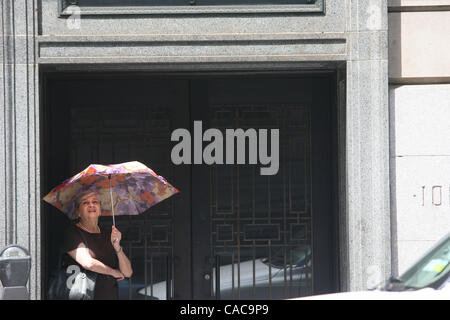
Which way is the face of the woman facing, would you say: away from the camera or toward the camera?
toward the camera

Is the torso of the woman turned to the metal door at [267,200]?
no

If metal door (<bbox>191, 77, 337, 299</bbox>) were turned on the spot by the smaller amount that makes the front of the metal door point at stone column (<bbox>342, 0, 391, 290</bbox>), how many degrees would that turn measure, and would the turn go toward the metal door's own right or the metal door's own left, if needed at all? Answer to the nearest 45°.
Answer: approximately 45° to the metal door's own left

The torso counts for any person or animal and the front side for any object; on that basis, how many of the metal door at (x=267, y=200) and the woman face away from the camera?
0

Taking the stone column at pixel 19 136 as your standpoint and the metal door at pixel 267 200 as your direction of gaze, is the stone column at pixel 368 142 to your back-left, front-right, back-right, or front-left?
front-right

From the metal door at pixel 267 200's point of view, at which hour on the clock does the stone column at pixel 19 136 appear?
The stone column is roughly at 2 o'clock from the metal door.

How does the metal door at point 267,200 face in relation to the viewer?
toward the camera

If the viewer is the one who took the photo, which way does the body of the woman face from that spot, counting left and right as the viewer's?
facing the viewer and to the right of the viewer
